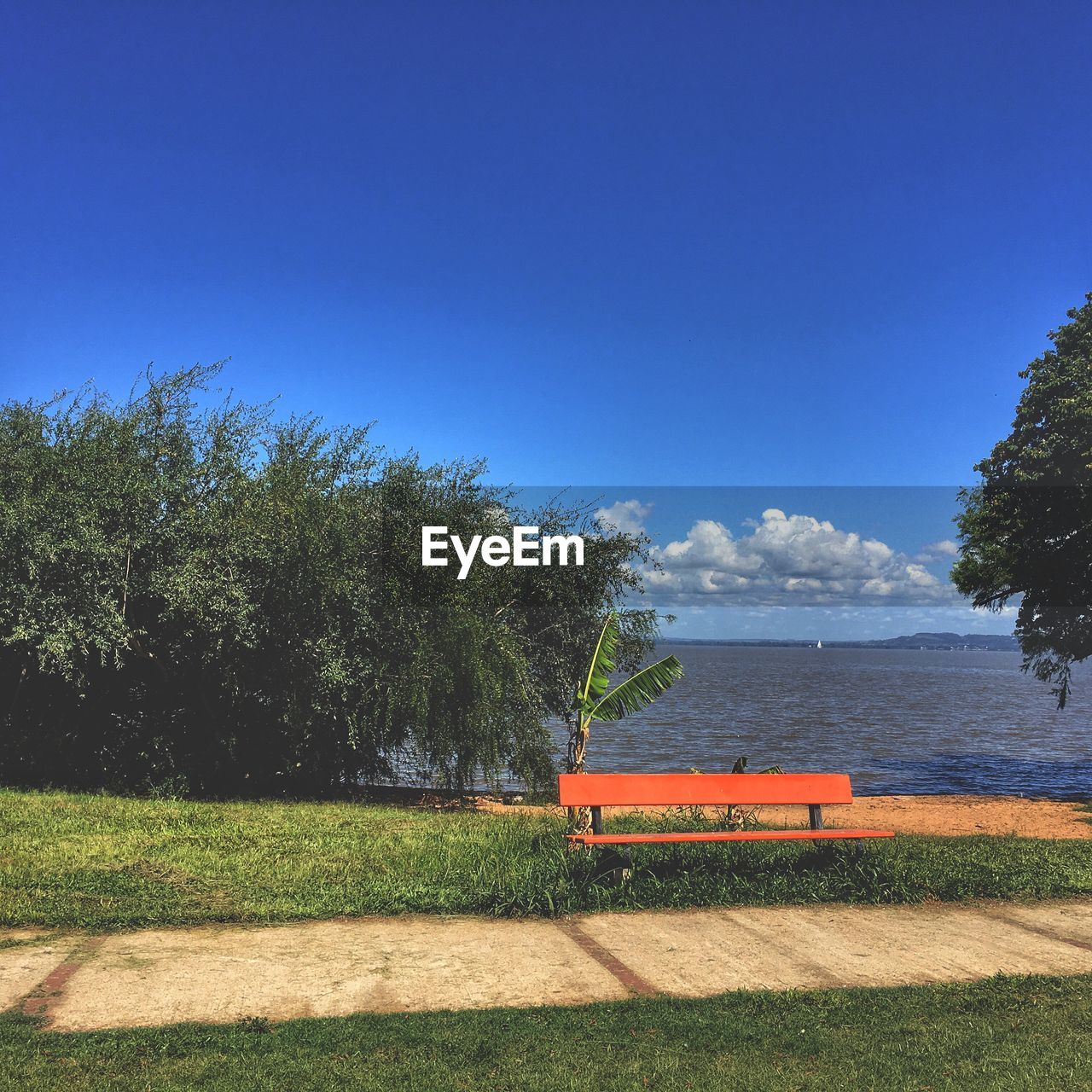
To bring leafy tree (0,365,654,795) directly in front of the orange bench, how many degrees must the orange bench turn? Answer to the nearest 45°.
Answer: approximately 135° to its right

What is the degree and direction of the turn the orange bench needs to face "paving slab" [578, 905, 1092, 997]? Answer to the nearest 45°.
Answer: approximately 45° to its left

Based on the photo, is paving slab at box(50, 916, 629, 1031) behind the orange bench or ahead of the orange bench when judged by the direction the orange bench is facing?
ahead

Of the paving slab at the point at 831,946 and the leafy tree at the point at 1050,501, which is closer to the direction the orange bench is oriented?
the paving slab

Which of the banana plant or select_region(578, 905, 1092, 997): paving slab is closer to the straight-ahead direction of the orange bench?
the paving slab

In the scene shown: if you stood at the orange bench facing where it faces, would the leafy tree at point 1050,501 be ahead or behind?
behind

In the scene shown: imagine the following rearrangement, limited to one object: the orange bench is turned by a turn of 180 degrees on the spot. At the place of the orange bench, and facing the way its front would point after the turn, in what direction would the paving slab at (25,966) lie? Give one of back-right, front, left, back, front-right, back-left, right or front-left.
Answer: back-left
